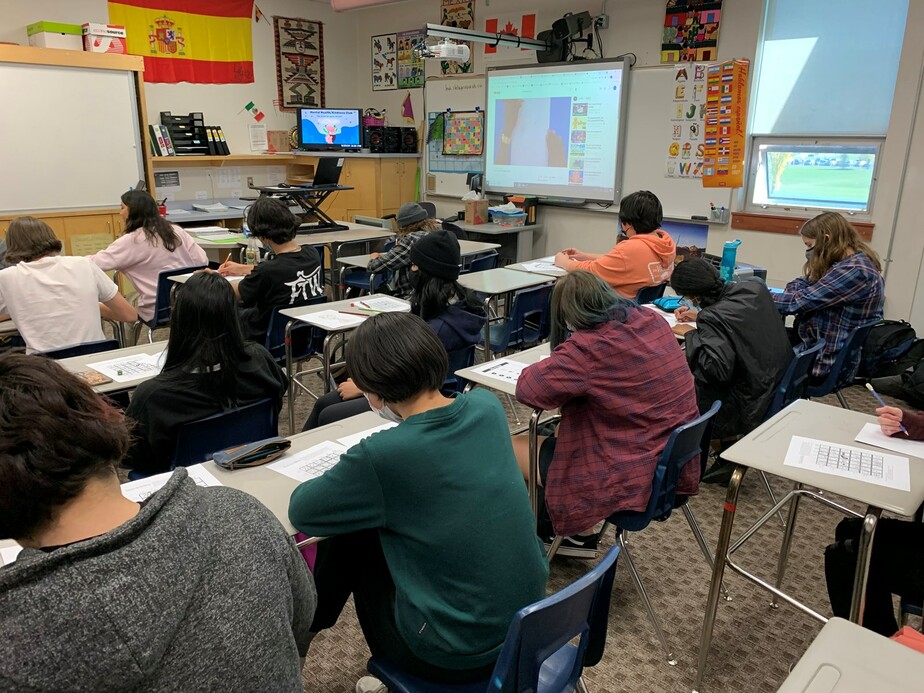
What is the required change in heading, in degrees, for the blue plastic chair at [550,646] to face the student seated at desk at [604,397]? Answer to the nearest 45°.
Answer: approximately 45° to its right

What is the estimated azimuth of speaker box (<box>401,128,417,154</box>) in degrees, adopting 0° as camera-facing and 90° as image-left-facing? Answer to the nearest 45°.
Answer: approximately 0°

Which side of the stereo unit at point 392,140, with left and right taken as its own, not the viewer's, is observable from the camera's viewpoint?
front

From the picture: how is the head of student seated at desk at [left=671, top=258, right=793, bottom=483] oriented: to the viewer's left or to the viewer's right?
to the viewer's left

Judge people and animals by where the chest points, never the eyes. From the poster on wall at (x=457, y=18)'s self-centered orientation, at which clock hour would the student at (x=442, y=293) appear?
The student is roughly at 12 o'clock from the poster on wall.

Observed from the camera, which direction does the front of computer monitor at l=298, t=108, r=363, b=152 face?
facing the viewer

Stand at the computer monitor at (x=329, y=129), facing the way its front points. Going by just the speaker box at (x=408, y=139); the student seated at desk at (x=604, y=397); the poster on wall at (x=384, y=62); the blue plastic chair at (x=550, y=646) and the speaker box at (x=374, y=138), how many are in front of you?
2

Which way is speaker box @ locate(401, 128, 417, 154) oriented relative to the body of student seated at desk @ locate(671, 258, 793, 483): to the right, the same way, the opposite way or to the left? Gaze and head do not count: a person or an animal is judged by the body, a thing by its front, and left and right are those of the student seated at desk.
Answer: the opposite way

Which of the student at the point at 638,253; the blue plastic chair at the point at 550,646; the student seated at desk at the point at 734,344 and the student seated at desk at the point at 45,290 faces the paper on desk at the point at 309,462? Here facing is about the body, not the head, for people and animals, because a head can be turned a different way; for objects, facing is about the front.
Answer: the blue plastic chair

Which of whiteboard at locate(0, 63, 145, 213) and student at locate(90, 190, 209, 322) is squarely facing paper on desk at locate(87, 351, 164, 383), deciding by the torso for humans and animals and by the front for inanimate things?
the whiteboard

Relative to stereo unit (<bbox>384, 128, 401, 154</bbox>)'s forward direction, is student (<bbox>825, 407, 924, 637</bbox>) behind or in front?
in front

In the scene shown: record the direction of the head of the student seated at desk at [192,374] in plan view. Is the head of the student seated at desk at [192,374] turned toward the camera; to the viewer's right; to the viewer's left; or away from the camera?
away from the camera

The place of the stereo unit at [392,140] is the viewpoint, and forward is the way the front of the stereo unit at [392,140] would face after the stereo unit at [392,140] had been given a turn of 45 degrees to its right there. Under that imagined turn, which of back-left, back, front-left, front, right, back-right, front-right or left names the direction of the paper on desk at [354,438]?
front-left

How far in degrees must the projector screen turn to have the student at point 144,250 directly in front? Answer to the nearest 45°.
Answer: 0° — it already faces them

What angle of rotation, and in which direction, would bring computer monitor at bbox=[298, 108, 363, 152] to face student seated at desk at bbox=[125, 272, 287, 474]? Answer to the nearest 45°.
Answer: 0° — it already faces them

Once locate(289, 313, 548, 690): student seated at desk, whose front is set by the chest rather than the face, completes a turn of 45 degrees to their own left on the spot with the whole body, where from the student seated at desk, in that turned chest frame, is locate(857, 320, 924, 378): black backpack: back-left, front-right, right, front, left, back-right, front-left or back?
back-right

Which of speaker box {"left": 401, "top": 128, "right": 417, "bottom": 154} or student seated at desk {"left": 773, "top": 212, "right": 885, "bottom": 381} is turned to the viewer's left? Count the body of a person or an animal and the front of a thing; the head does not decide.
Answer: the student seated at desk

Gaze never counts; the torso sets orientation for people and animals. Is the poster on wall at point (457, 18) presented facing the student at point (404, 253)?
yes
